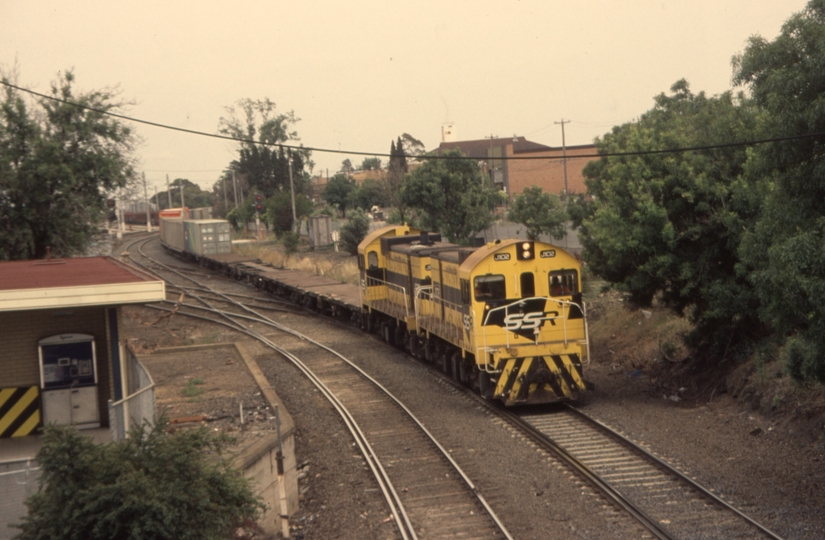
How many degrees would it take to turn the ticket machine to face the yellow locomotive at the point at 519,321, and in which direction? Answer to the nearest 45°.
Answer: approximately 90° to its left

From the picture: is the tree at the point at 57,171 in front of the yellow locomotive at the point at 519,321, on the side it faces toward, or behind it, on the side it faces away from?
behind

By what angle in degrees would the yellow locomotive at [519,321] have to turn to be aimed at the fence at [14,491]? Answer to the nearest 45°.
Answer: approximately 90° to its right

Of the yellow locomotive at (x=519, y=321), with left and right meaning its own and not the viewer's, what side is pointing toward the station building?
right
